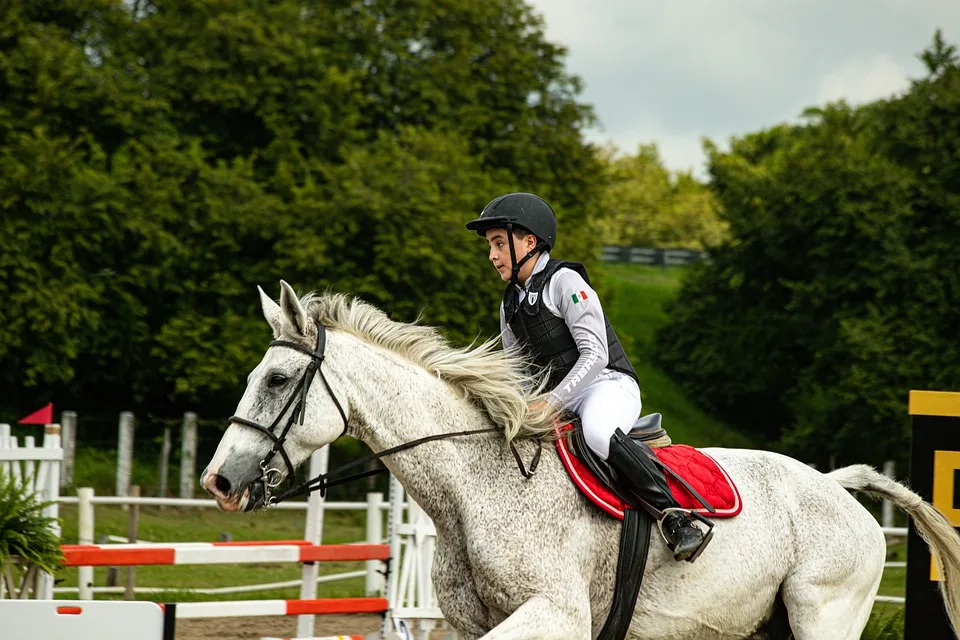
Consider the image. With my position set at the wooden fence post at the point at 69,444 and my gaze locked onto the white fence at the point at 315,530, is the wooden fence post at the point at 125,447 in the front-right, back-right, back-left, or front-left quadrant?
front-left

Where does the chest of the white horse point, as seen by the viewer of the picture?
to the viewer's left

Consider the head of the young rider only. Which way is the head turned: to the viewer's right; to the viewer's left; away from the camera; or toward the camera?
to the viewer's left

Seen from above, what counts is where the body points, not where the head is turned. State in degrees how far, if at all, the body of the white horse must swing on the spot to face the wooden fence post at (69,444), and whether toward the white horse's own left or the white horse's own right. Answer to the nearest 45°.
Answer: approximately 45° to the white horse's own right

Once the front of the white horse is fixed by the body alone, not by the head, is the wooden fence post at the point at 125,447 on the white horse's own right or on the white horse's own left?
on the white horse's own right

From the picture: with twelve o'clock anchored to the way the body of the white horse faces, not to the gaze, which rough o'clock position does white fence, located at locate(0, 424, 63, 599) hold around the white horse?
The white fence is roughly at 1 o'clock from the white horse.

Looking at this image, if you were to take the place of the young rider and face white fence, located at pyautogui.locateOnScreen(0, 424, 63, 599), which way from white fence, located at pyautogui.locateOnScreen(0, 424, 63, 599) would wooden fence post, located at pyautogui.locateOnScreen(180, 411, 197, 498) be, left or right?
right

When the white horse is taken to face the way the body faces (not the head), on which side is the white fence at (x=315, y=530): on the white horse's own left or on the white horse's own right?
on the white horse's own right

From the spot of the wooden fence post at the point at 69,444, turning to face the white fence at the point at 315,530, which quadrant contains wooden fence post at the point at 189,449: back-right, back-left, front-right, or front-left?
front-left

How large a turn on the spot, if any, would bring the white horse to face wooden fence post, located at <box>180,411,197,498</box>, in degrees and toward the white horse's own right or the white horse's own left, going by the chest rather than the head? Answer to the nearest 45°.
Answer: approximately 45° to the white horse's own right
